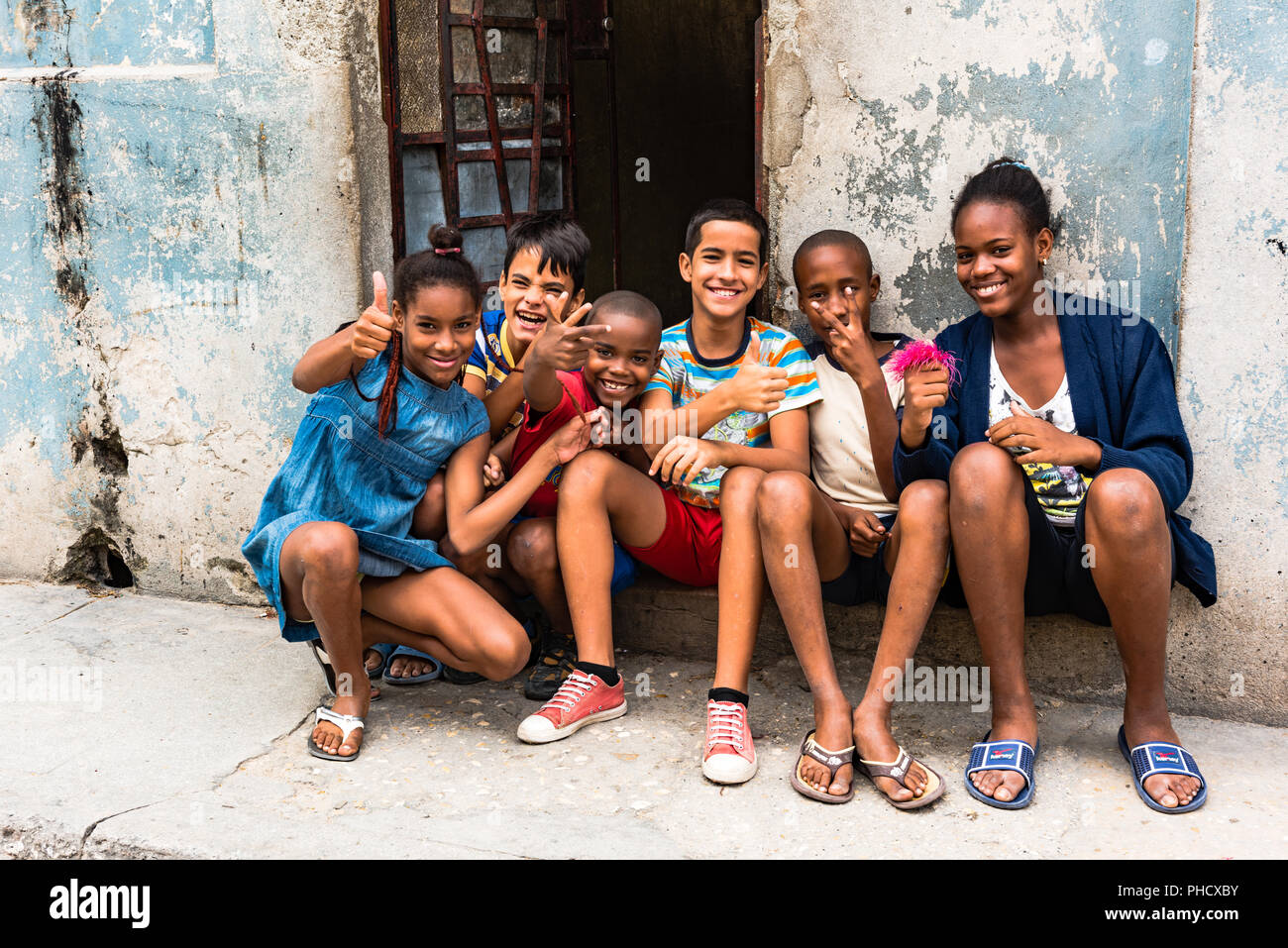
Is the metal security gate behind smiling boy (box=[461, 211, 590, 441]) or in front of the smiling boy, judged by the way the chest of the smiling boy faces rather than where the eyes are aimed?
behind

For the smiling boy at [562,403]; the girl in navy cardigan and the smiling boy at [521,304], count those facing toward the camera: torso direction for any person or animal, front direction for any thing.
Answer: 3

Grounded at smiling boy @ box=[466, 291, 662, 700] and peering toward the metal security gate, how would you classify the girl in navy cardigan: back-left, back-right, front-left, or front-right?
back-right

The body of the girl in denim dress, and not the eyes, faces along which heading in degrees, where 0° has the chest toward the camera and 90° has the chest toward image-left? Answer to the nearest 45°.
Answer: approximately 315°

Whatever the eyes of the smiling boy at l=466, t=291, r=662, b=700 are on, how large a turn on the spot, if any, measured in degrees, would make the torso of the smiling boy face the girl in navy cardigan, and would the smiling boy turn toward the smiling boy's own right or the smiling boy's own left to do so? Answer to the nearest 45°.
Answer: approximately 45° to the smiling boy's own left
